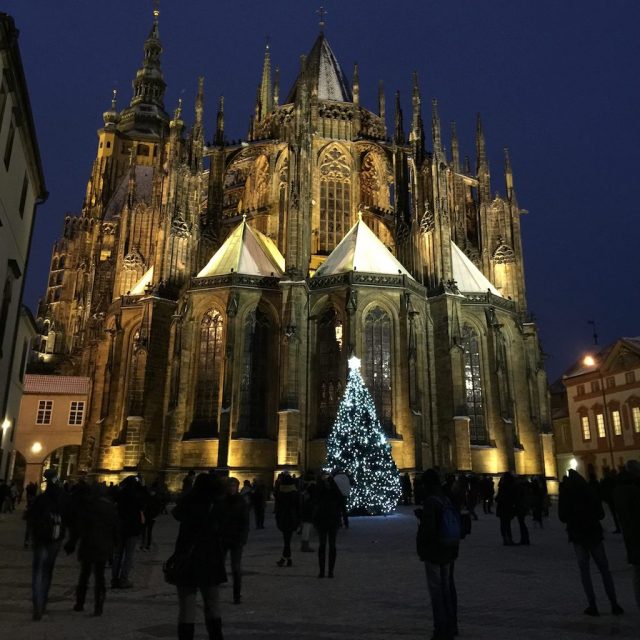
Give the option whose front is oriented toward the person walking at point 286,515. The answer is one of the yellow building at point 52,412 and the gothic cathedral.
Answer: the yellow building

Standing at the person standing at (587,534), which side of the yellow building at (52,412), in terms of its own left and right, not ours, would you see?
front

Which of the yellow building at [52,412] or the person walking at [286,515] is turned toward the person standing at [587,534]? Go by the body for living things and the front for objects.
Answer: the yellow building

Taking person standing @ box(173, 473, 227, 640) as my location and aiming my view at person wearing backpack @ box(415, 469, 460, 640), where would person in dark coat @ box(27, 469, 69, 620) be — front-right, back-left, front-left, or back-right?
back-left

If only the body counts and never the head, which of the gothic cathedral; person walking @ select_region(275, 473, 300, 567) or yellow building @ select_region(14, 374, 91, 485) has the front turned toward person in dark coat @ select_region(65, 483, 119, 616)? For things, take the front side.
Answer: the yellow building

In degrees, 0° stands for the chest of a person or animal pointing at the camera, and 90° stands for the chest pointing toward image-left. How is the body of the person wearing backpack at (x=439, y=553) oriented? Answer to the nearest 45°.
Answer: approximately 135°

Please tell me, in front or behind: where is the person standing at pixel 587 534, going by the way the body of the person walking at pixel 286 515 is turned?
behind

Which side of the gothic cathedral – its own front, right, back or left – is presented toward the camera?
back

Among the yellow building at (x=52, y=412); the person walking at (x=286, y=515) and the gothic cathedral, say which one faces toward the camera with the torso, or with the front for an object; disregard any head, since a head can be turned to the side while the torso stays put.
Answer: the yellow building

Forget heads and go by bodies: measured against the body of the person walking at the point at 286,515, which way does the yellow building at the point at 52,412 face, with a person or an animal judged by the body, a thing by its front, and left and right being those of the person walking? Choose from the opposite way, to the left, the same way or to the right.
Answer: the opposite way

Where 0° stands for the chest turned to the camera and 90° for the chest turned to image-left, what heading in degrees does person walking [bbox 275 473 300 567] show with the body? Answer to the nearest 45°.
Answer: approximately 180°
